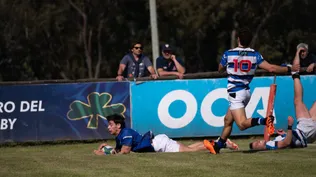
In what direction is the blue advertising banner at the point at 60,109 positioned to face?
toward the camera

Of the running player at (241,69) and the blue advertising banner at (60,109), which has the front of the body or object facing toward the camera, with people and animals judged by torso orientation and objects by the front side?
the blue advertising banner

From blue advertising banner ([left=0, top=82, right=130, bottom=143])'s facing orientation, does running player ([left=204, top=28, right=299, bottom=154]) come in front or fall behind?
in front

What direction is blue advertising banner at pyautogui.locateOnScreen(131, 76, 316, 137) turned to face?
toward the camera

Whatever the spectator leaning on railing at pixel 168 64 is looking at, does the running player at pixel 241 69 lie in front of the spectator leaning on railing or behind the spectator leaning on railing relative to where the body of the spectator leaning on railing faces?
in front

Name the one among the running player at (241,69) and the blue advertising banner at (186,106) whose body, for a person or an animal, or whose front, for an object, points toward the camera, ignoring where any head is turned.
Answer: the blue advertising banner

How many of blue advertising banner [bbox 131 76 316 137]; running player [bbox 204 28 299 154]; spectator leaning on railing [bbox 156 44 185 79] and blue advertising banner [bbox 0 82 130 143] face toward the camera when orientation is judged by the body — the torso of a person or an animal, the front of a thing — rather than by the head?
3

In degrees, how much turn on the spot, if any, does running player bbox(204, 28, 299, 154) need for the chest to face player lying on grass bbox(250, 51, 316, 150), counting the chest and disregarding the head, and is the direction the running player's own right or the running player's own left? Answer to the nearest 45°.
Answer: approximately 90° to the running player's own right

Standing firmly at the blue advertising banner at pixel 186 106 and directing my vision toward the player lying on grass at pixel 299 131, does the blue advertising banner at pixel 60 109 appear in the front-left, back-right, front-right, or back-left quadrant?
back-right
